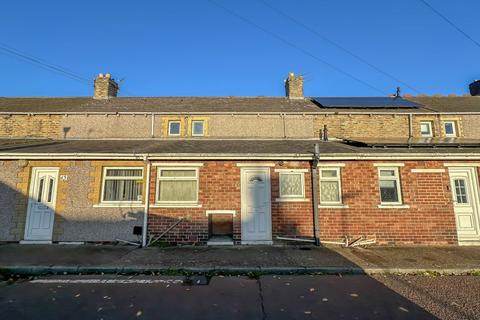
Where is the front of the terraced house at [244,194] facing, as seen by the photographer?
facing the viewer
